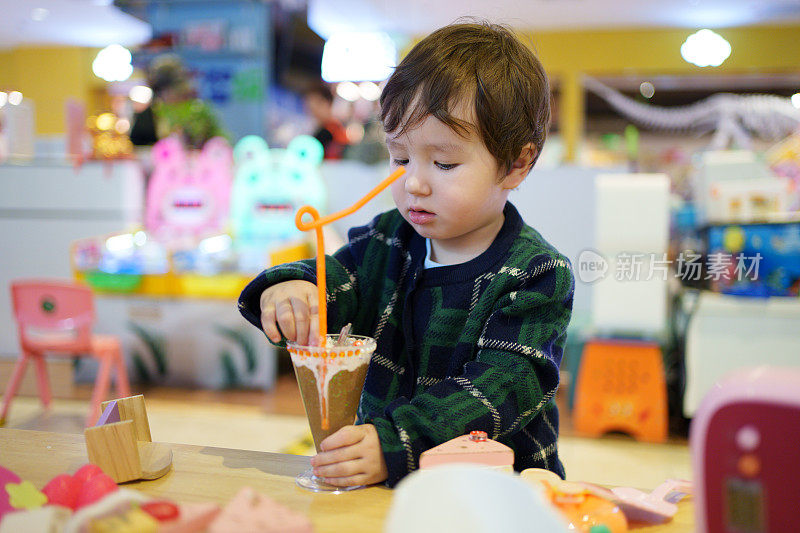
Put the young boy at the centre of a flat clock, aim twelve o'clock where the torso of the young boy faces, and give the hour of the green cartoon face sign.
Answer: The green cartoon face sign is roughly at 4 o'clock from the young boy.

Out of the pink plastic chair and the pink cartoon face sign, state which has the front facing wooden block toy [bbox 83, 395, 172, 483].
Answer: the pink cartoon face sign

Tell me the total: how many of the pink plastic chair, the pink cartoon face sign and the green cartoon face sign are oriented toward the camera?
2

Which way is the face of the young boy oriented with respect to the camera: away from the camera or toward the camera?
toward the camera

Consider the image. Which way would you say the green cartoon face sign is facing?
toward the camera

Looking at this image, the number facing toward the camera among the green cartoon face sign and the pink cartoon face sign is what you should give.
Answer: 2

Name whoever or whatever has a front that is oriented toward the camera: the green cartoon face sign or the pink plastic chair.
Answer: the green cartoon face sign

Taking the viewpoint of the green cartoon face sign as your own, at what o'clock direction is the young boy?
The young boy is roughly at 12 o'clock from the green cartoon face sign.

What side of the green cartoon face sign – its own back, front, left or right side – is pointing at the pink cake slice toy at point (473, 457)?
front

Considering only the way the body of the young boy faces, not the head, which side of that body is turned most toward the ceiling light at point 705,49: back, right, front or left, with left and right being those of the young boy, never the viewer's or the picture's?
back

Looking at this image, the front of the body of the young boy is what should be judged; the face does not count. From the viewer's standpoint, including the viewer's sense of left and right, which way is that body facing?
facing the viewer and to the left of the viewer

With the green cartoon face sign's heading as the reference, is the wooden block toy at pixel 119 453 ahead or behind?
ahead
